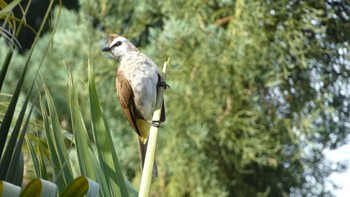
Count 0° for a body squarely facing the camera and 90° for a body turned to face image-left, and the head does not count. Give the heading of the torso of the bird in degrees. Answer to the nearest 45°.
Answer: approximately 315°

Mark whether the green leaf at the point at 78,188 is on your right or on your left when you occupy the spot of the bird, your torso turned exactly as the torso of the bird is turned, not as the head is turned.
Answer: on your right

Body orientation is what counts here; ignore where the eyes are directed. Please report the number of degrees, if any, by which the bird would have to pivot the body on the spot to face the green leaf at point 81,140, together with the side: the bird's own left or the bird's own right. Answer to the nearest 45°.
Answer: approximately 45° to the bird's own right

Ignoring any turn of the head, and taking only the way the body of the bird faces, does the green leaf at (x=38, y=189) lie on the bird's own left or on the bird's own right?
on the bird's own right

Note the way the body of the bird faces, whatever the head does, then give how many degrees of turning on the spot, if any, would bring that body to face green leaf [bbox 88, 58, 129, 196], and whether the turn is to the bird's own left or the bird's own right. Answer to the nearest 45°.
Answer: approximately 45° to the bird's own right

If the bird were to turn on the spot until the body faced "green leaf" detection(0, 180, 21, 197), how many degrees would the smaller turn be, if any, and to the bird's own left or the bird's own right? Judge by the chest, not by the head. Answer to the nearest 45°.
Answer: approximately 45° to the bird's own right
